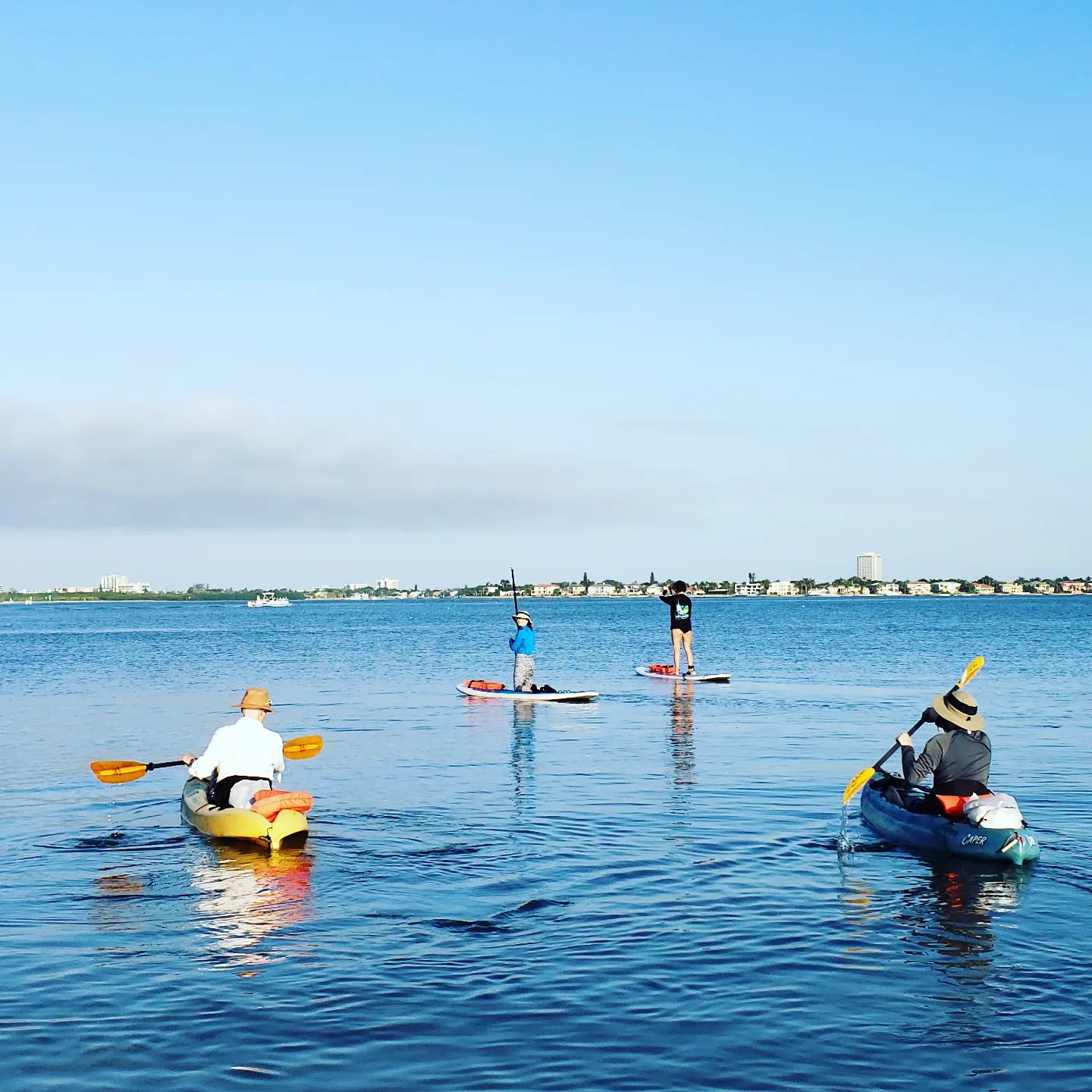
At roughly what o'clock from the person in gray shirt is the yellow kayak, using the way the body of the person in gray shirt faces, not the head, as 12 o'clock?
The yellow kayak is roughly at 10 o'clock from the person in gray shirt.

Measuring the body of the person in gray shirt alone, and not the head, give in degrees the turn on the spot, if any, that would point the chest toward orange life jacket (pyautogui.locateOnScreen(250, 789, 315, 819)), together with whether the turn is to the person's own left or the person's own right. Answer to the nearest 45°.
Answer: approximately 45° to the person's own left

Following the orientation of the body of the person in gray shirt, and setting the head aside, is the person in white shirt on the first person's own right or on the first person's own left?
on the first person's own left

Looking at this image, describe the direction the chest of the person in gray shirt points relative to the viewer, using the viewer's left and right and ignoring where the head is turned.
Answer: facing away from the viewer and to the left of the viewer

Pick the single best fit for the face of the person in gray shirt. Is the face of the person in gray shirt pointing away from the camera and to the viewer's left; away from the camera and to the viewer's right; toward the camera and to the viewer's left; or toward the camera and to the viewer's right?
away from the camera and to the viewer's left
